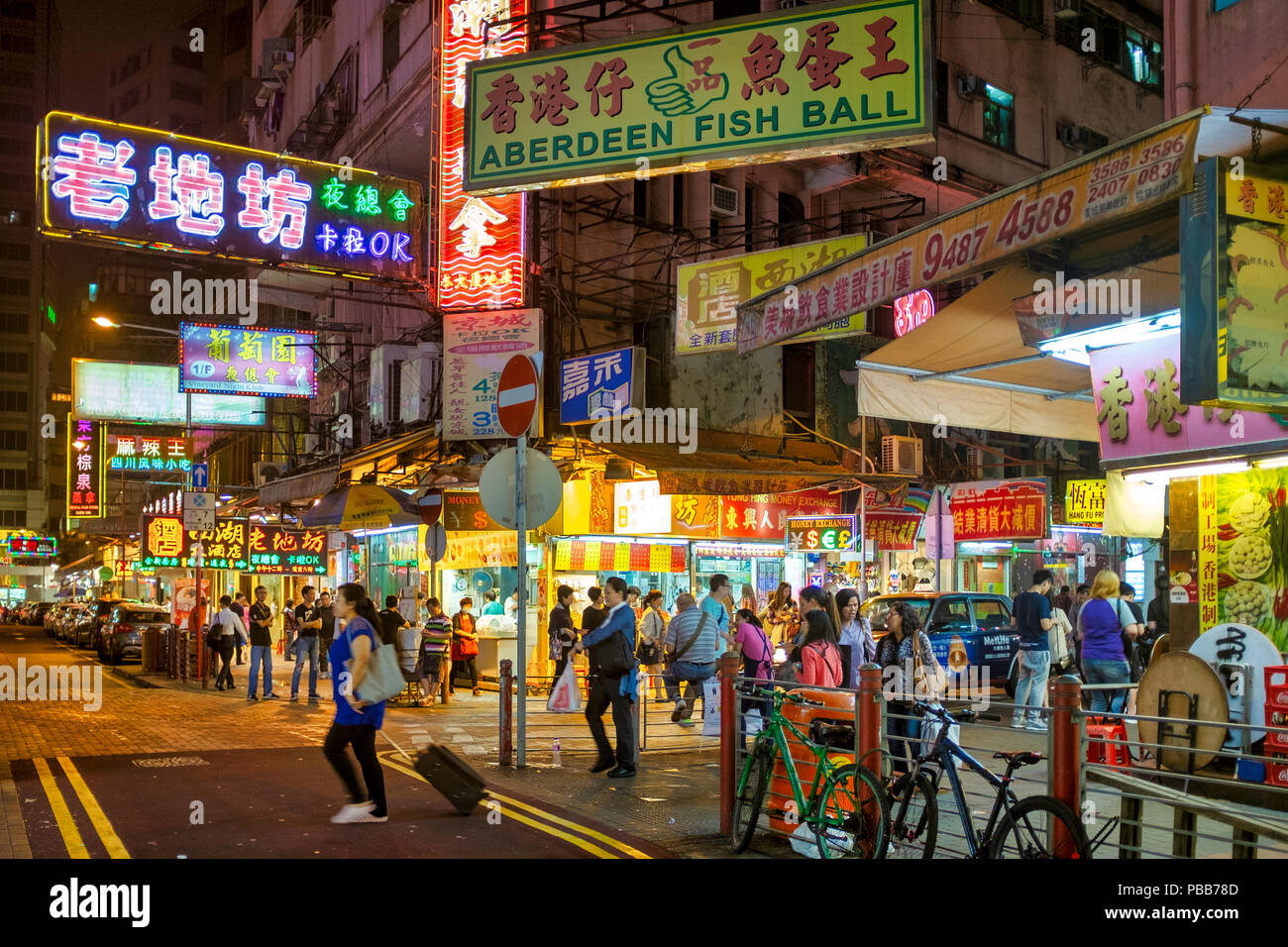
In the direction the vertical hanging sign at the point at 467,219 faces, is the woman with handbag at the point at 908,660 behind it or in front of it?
in front

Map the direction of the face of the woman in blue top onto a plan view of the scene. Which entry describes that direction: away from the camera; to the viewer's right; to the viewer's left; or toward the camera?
to the viewer's left

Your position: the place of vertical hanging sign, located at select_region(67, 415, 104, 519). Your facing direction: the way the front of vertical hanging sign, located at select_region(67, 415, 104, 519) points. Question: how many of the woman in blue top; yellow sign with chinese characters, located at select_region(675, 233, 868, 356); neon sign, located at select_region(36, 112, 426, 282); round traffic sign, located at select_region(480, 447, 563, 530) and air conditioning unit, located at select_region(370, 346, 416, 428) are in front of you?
5

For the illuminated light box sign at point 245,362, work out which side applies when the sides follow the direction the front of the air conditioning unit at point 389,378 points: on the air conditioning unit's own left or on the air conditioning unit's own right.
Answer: on the air conditioning unit's own right

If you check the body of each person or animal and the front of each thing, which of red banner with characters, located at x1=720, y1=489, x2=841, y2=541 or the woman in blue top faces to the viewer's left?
the woman in blue top

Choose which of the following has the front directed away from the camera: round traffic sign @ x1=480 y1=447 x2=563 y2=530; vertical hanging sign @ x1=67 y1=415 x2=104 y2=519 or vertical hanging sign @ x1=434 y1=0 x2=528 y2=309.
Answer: the round traffic sign

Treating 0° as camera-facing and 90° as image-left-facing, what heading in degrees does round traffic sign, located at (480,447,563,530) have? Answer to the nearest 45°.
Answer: approximately 180°

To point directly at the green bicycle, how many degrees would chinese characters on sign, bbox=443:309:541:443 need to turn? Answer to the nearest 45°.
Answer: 0° — it already faces it

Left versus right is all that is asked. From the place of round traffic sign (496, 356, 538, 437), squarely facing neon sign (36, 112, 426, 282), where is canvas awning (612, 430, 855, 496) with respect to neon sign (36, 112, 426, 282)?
right
